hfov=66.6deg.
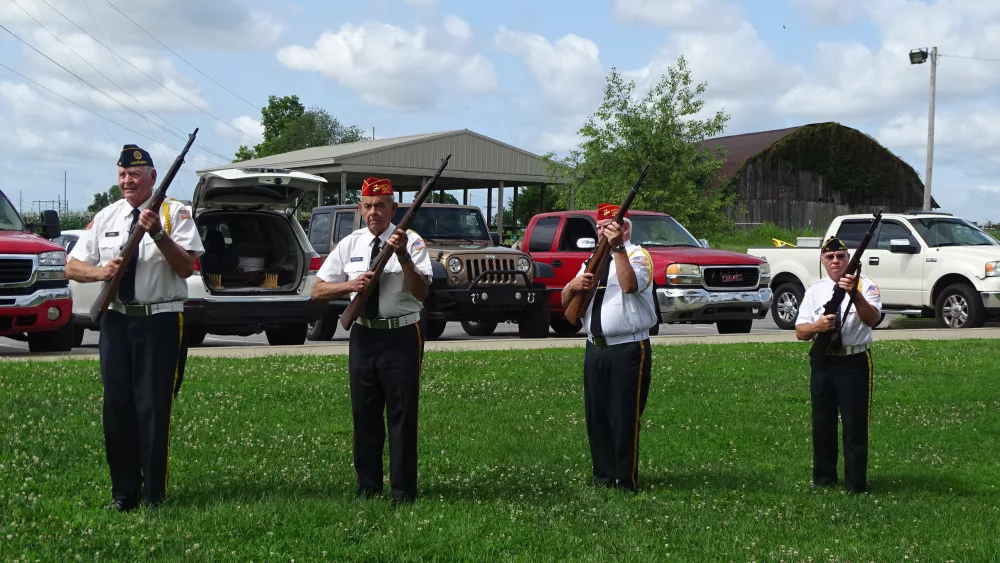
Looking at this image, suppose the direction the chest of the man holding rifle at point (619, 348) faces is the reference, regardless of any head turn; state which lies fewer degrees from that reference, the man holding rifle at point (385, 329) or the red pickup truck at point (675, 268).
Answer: the man holding rifle

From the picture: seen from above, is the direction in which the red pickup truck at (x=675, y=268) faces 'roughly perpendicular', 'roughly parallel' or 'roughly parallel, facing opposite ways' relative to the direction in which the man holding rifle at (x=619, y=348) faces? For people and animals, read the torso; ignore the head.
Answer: roughly perpendicular

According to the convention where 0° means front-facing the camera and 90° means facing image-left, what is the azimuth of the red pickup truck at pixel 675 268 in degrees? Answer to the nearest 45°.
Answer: approximately 315°

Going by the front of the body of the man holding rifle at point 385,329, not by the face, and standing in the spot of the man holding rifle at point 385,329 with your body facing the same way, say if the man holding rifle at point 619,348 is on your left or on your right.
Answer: on your left

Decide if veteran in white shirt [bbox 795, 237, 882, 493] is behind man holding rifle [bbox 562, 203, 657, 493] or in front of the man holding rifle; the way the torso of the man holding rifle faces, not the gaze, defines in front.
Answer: behind

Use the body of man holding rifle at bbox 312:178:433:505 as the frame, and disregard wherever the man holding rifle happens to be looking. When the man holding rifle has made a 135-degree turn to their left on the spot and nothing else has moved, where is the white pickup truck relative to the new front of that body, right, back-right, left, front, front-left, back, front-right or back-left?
front

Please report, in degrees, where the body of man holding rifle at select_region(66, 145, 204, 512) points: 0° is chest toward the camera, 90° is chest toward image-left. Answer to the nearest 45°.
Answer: approximately 45°

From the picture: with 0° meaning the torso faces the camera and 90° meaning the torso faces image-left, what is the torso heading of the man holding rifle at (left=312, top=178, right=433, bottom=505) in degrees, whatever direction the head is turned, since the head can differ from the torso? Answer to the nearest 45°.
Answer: approximately 0°

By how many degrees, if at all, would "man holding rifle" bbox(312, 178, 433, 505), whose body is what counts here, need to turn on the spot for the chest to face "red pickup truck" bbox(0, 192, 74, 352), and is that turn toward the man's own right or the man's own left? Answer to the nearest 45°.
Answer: approximately 135° to the man's own right
